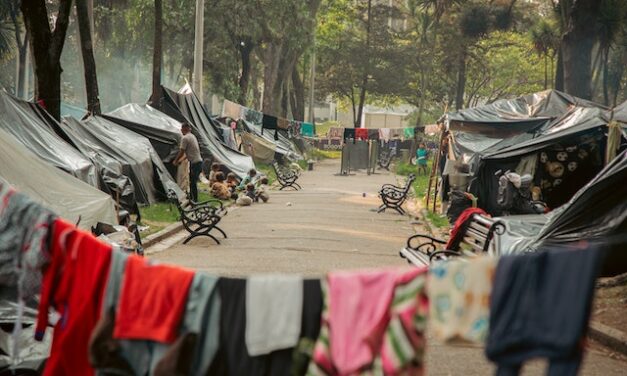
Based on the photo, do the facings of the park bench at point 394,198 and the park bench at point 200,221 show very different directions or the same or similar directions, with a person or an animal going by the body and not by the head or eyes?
very different directions

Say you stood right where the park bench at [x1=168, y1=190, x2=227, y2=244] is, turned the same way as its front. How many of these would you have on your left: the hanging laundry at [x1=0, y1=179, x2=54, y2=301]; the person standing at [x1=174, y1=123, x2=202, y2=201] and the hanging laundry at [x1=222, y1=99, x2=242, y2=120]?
2

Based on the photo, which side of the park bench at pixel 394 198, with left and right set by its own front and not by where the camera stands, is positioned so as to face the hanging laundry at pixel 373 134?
right

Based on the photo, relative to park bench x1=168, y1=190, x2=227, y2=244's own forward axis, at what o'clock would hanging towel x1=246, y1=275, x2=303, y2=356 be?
The hanging towel is roughly at 3 o'clock from the park bench.

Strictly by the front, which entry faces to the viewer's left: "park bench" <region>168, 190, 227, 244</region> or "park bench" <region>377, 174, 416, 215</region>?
"park bench" <region>377, 174, 416, 215</region>

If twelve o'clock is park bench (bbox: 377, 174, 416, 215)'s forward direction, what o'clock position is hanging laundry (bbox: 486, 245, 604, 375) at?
The hanging laundry is roughly at 9 o'clock from the park bench.

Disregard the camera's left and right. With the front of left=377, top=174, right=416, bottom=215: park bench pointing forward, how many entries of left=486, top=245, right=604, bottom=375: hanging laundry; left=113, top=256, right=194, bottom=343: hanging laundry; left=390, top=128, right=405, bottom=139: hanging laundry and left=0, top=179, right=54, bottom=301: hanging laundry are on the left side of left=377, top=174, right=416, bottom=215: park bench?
3

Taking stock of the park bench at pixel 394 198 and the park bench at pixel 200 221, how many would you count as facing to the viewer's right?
1

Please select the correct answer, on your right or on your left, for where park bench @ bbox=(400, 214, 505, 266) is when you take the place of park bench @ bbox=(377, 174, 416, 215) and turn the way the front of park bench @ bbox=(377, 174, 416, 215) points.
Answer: on your left

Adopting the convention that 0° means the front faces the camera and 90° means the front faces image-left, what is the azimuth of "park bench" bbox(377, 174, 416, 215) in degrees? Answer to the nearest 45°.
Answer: approximately 90°

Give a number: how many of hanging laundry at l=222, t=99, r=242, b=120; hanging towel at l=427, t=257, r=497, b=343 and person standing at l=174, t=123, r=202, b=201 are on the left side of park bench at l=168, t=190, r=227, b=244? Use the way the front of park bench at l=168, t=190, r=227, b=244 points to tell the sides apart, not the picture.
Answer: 2

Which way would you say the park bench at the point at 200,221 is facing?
to the viewer's right

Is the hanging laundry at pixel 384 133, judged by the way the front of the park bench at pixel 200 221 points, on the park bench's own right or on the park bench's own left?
on the park bench's own left
